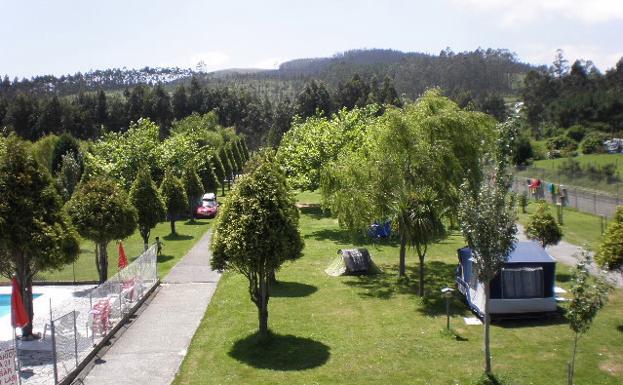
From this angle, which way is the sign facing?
toward the camera

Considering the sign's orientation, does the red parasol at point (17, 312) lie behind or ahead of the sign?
behind

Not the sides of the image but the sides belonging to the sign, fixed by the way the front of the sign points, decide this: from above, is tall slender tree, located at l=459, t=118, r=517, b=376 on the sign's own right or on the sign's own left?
on the sign's own left

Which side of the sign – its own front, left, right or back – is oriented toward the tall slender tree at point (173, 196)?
back

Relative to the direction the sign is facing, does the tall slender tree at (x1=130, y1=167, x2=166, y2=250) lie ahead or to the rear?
to the rear

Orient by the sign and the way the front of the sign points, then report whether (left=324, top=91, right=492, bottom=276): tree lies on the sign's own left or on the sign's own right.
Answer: on the sign's own left

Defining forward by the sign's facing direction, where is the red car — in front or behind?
behind

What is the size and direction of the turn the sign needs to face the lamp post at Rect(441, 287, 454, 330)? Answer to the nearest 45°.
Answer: approximately 90° to its left

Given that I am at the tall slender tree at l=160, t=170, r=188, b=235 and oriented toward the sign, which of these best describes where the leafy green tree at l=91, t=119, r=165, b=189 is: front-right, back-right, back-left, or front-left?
back-right

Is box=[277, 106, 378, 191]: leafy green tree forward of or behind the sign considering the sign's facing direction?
behind
